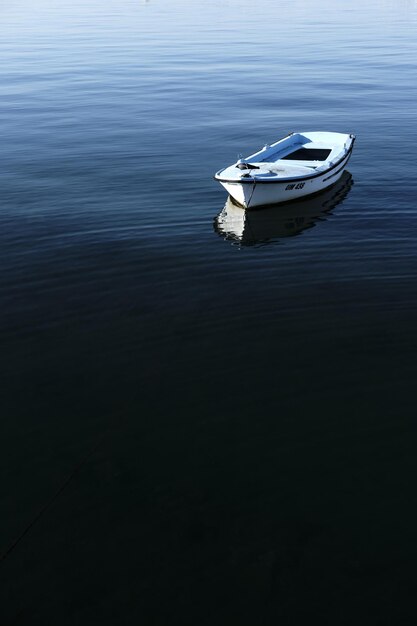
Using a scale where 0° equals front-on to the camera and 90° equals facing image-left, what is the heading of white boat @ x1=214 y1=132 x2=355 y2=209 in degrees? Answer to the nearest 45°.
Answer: approximately 45°

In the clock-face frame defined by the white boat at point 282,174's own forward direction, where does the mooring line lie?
The mooring line is roughly at 11 o'clock from the white boat.
